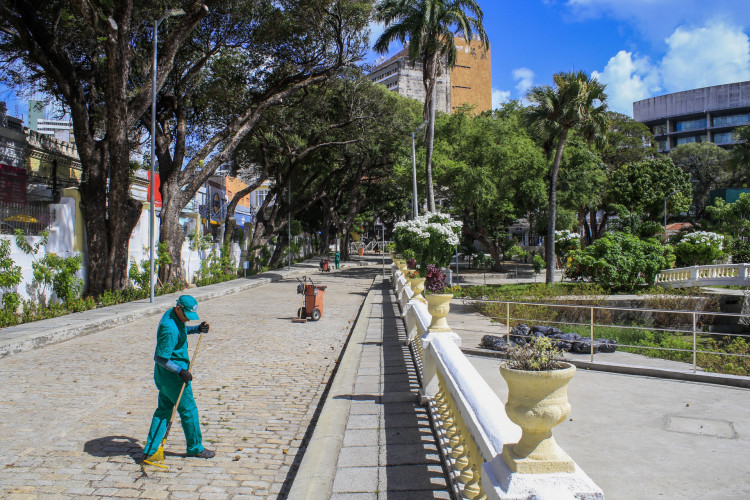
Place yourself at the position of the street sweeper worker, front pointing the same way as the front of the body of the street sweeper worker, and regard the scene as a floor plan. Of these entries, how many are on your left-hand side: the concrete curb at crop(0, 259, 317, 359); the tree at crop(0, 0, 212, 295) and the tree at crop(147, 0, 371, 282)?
3

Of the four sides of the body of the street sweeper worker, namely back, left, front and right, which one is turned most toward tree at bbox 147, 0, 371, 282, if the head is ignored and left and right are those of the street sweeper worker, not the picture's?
left

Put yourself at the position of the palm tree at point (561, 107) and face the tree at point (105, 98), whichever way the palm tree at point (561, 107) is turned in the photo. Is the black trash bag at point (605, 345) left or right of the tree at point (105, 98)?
left

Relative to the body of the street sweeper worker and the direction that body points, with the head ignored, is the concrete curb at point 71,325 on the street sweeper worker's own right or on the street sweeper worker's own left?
on the street sweeper worker's own left

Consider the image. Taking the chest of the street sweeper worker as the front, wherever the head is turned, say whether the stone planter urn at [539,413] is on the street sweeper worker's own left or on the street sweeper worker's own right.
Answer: on the street sweeper worker's own right

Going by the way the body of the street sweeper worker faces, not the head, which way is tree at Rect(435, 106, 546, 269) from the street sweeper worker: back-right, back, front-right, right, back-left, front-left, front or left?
front-left

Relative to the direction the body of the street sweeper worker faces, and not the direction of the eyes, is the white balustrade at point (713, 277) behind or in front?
in front

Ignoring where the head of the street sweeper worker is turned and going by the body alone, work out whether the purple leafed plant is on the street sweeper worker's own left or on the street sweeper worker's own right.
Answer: on the street sweeper worker's own left

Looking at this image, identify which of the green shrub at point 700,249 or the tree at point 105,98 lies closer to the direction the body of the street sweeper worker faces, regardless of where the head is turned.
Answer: the green shrub

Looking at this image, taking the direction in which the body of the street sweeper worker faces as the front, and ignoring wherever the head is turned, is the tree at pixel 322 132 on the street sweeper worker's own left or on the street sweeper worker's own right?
on the street sweeper worker's own left
